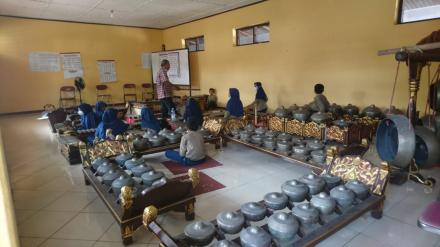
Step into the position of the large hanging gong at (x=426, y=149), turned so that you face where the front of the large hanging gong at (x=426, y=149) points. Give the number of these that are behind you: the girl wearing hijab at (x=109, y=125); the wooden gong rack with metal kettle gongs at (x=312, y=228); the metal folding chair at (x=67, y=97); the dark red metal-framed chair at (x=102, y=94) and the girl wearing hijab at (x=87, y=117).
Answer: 0

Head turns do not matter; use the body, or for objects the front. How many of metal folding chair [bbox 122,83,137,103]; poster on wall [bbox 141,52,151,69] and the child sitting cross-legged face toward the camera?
2

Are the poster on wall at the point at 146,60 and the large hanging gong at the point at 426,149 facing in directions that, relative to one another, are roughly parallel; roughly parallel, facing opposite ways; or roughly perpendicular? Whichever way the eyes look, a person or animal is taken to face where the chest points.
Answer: roughly perpendicular

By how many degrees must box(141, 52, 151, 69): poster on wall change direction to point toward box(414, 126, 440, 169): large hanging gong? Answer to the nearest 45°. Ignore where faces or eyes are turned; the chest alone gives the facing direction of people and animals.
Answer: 0° — it already faces it

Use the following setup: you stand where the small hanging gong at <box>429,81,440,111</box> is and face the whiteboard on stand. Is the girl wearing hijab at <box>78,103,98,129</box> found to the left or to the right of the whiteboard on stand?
left

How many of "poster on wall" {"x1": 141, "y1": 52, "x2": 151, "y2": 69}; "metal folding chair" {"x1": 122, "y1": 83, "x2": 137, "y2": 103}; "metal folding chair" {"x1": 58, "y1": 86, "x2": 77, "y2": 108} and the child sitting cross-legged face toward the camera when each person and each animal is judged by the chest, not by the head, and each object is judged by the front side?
3

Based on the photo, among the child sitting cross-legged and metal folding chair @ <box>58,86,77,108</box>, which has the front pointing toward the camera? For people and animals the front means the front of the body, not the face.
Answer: the metal folding chair

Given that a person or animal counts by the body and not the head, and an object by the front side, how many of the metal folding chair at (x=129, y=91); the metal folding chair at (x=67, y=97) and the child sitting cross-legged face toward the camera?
2

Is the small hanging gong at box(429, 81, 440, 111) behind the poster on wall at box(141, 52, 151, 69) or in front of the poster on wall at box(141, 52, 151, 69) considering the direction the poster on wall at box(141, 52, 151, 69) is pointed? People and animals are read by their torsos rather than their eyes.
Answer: in front

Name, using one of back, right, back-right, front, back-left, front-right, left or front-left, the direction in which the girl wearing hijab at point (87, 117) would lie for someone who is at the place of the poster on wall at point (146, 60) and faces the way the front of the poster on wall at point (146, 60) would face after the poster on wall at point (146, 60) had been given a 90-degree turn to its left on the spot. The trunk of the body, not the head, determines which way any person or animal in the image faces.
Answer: right

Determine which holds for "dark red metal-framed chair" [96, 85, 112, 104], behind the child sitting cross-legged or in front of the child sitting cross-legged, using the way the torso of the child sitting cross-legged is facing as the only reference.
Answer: in front

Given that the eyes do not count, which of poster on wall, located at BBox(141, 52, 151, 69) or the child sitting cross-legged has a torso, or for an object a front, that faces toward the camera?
the poster on wall

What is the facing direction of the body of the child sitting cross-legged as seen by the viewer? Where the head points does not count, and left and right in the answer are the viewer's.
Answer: facing away from the viewer and to the left of the viewer

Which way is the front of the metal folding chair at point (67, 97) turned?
toward the camera

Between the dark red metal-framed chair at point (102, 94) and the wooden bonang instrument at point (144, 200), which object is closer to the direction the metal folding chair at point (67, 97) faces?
the wooden bonang instrument

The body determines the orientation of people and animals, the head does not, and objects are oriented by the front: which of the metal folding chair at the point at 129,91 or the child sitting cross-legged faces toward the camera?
the metal folding chair

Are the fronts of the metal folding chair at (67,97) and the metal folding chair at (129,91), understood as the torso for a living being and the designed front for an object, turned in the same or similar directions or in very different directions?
same or similar directions

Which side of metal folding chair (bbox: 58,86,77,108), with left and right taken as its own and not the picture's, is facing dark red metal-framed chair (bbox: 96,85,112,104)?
left

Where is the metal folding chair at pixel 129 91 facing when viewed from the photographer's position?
facing the viewer
